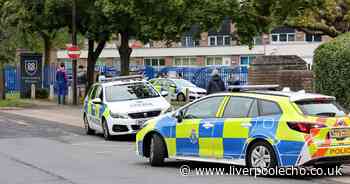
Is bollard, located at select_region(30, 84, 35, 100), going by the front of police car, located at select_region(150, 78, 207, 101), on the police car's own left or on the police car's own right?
on the police car's own right

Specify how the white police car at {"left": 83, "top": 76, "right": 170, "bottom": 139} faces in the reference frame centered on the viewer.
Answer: facing the viewer and to the right of the viewer

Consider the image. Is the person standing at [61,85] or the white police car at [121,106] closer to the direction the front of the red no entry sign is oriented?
the white police car

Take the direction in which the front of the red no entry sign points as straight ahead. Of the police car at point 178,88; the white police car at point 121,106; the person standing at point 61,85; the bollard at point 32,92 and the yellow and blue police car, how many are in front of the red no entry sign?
2

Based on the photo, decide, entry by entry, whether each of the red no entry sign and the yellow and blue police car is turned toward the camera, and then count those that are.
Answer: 1

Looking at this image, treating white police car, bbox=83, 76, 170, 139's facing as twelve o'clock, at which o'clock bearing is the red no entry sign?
The red no entry sign is roughly at 7 o'clock from the white police car.

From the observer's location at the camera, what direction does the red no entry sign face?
facing the viewer

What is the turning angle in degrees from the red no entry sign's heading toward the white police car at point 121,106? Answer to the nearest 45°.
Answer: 0° — it already faces it
